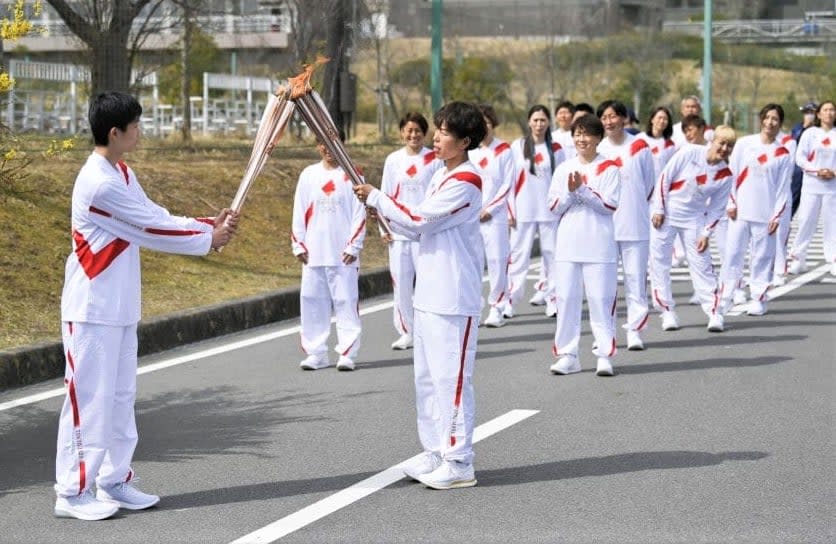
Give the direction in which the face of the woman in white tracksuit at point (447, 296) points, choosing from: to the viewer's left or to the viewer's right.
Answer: to the viewer's left

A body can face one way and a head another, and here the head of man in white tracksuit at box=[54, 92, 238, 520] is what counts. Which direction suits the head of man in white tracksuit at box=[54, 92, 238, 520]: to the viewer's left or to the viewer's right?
to the viewer's right

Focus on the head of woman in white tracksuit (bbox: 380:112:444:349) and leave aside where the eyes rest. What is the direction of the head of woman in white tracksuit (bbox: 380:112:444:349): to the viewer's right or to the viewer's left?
to the viewer's left

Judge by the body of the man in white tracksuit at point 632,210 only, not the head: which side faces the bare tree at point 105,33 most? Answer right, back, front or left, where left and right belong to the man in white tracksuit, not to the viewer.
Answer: right

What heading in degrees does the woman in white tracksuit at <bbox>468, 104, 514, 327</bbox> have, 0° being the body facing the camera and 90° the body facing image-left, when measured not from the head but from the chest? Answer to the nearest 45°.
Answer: approximately 45°

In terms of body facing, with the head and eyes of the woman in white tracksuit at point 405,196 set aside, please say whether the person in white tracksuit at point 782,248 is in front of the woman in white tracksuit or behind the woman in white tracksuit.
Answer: behind

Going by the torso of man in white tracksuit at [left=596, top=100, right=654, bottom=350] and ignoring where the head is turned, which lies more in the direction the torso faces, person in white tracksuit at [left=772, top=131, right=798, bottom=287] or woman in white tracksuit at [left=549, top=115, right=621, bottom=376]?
the woman in white tracksuit
